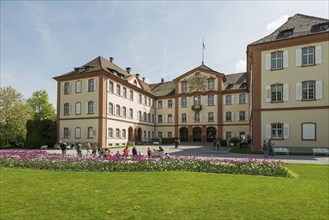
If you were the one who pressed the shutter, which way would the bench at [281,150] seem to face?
facing the viewer

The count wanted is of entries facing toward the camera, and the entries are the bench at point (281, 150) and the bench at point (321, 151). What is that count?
2

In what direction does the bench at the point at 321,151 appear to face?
toward the camera

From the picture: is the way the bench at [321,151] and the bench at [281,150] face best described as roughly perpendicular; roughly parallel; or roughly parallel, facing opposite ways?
roughly parallel

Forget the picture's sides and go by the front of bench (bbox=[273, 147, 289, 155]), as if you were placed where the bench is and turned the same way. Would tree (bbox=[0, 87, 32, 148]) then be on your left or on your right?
on your right

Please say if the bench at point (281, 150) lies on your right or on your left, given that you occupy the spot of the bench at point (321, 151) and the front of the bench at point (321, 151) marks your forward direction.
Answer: on your right

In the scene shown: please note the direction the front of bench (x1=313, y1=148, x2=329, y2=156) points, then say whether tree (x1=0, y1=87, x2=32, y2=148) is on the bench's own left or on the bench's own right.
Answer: on the bench's own right
